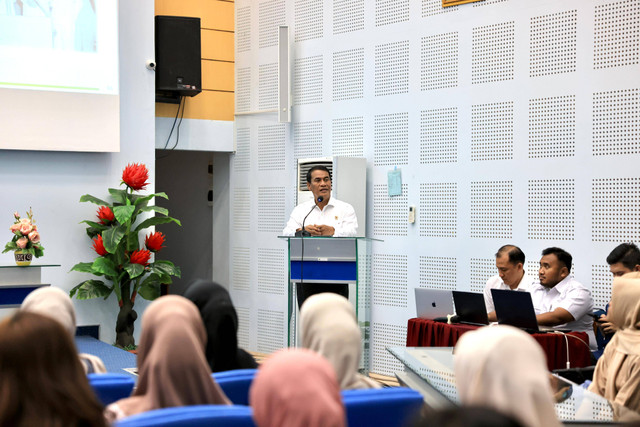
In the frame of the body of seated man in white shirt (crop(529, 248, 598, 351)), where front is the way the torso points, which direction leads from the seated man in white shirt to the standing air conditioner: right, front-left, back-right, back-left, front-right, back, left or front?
right

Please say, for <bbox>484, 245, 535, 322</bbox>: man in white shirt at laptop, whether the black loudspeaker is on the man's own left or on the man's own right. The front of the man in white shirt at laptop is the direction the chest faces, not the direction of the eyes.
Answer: on the man's own right

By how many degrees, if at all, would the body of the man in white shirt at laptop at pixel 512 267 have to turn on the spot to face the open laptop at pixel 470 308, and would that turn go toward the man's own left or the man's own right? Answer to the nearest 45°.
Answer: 0° — they already face it

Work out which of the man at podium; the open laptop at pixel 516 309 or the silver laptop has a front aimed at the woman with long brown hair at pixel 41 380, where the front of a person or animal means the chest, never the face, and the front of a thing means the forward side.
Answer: the man at podium

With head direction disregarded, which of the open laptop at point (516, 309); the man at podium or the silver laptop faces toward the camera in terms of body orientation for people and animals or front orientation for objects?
the man at podium

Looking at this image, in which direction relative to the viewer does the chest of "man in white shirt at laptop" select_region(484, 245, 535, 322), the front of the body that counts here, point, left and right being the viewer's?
facing the viewer and to the left of the viewer

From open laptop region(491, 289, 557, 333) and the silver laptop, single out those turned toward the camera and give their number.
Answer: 0

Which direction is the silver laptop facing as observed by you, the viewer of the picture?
facing away from the viewer and to the right of the viewer

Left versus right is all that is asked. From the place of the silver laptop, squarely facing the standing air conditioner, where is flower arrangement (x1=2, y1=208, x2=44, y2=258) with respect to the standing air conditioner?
left

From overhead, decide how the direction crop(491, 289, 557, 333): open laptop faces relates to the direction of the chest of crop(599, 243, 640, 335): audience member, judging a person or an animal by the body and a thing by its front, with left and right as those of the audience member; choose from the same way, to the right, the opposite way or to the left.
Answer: the opposite way

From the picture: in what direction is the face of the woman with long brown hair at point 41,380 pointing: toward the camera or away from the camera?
away from the camera

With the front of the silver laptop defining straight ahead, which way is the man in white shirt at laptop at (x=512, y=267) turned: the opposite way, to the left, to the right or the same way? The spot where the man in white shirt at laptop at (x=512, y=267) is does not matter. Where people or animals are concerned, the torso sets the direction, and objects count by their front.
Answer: the opposite way

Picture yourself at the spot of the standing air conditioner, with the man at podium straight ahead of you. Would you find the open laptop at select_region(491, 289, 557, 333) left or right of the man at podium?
left

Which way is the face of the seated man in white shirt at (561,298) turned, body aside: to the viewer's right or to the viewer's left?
to the viewer's left
